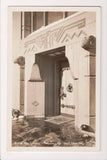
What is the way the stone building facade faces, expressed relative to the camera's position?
facing the viewer and to the left of the viewer
